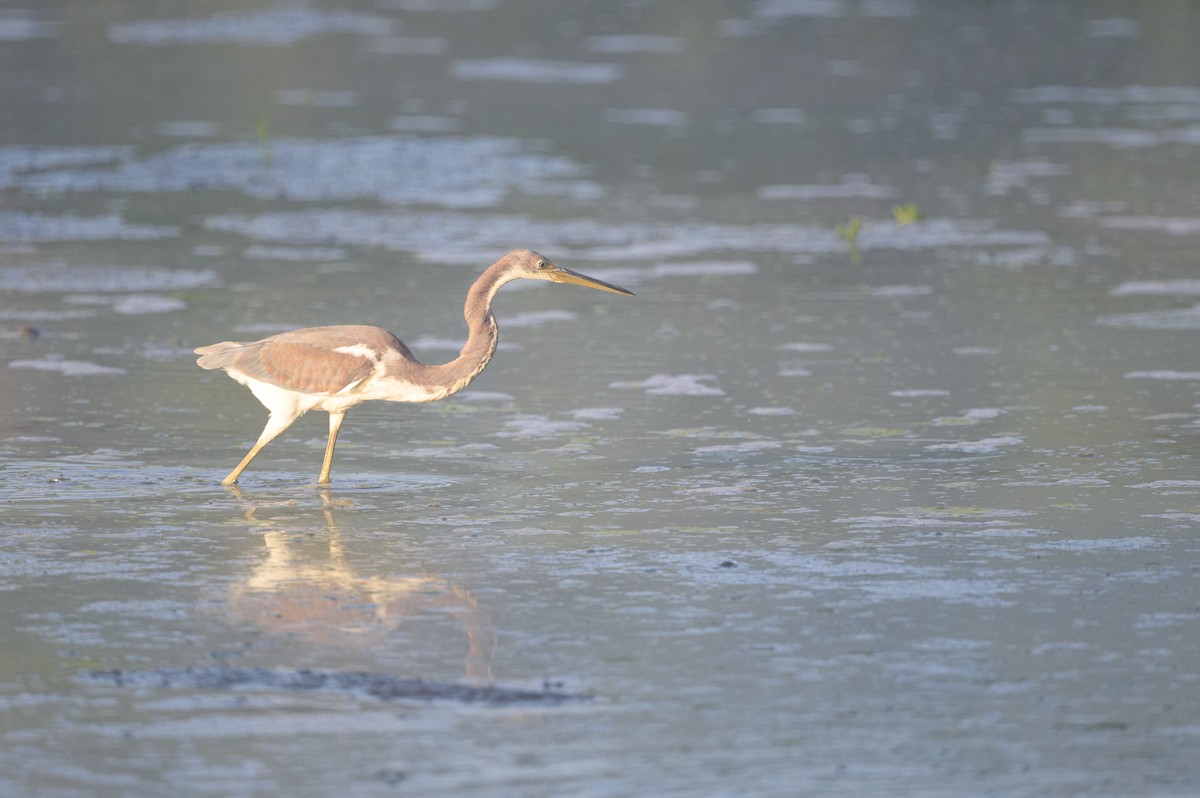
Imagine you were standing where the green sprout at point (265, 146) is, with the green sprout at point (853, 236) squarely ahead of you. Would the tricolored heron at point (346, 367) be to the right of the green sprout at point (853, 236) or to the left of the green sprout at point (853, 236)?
right

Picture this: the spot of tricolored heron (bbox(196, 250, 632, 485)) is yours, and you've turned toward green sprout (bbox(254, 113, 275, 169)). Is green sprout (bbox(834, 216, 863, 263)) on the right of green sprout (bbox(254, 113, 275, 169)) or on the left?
right

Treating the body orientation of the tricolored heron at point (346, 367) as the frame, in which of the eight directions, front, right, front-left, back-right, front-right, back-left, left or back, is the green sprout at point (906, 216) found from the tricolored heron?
front-left

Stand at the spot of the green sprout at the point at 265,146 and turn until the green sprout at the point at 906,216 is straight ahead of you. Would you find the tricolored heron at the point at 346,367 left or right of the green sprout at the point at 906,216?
right

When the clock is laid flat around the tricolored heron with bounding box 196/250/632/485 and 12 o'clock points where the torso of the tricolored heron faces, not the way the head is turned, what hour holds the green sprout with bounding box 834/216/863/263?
The green sprout is roughly at 10 o'clock from the tricolored heron.

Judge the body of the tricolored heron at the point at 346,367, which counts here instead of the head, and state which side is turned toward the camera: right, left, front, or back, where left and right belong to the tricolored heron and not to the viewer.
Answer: right

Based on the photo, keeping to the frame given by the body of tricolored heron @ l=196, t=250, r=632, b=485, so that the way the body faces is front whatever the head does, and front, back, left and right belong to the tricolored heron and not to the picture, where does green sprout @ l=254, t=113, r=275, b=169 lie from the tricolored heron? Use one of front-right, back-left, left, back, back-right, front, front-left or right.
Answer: left

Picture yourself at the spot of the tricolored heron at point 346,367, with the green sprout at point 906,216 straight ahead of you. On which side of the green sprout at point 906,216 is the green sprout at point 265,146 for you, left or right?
left
